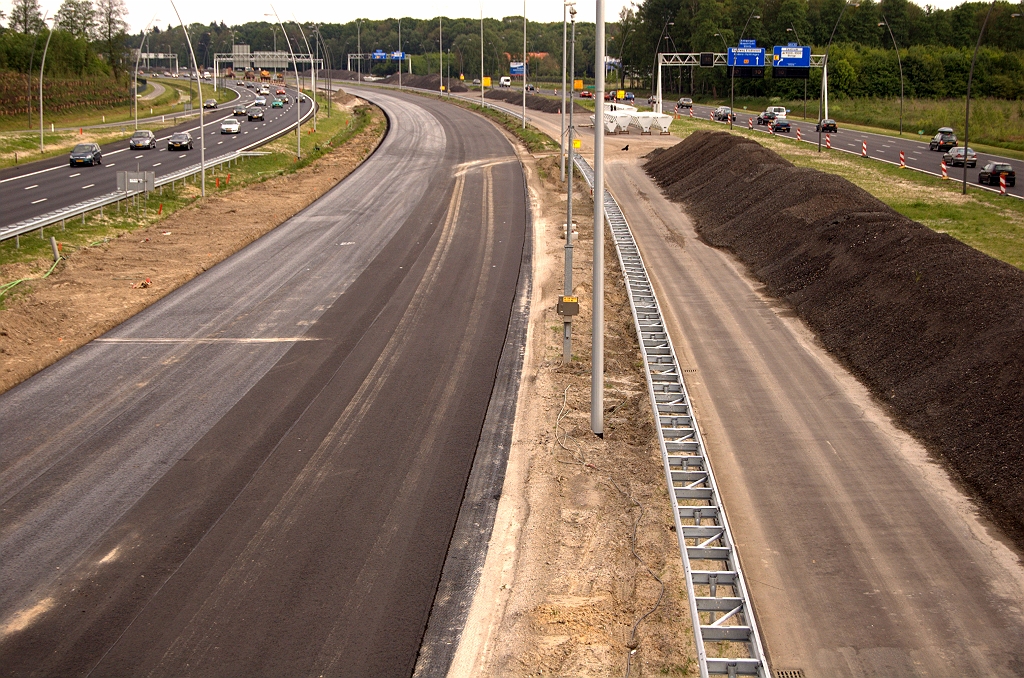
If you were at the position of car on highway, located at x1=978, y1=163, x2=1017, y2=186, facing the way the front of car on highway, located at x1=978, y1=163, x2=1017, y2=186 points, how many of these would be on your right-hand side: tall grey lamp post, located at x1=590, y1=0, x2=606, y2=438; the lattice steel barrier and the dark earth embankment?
0

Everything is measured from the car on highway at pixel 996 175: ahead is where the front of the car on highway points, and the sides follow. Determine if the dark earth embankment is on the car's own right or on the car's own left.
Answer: on the car's own left

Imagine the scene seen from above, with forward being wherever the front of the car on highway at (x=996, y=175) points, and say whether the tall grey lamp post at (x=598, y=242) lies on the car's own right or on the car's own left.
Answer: on the car's own left

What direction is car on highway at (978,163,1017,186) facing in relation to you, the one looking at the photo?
facing away from the viewer and to the left of the viewer

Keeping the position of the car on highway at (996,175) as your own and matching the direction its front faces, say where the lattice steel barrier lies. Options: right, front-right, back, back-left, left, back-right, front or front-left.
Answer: back-left
